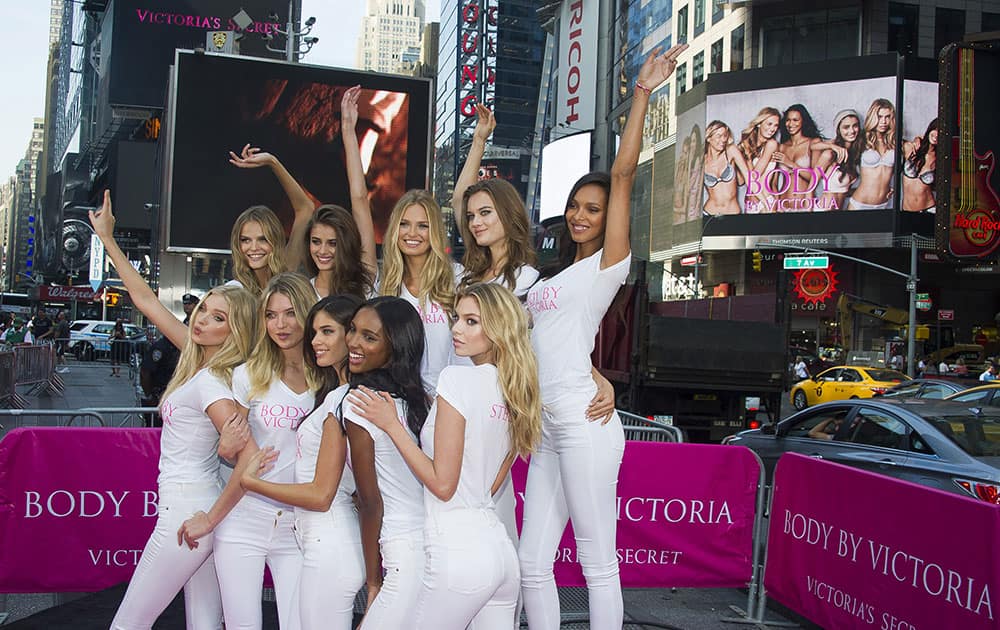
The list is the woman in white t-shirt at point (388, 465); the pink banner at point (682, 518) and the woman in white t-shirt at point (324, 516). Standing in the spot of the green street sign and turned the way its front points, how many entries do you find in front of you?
3

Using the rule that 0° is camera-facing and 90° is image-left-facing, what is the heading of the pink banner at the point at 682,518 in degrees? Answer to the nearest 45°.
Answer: approximately 0°

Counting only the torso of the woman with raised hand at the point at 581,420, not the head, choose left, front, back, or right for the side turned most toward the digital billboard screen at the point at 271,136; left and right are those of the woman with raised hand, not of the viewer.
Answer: right

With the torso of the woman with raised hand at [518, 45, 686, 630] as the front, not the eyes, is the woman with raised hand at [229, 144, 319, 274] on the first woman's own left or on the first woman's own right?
on the first woman's own right

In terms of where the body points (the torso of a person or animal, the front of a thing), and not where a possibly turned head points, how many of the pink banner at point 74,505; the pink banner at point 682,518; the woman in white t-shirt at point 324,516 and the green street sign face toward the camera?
3

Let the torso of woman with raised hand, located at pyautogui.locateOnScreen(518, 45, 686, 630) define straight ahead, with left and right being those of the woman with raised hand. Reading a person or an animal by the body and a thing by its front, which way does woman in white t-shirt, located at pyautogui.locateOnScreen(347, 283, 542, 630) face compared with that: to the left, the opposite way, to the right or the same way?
to the right

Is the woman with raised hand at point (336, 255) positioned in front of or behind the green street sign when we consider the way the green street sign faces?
in front

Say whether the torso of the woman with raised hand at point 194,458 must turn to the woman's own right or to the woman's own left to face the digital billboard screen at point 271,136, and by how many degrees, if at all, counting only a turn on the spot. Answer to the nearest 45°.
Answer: approximately 135° to the woman's own right

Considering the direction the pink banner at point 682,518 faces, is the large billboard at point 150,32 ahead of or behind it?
behind

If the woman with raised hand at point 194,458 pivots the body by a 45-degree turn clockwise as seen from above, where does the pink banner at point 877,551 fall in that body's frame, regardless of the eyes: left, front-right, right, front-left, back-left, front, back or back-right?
back
